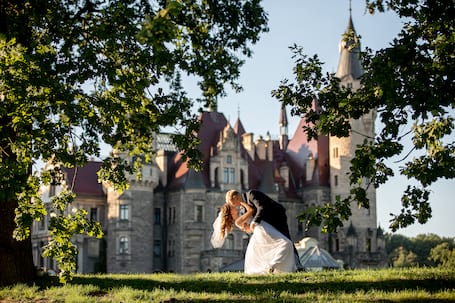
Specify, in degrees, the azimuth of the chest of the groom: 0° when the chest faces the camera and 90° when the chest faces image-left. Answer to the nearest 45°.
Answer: approximately 90°
